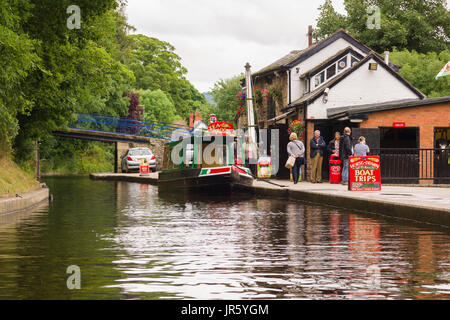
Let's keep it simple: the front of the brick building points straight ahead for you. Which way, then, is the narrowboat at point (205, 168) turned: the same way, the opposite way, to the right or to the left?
to the left

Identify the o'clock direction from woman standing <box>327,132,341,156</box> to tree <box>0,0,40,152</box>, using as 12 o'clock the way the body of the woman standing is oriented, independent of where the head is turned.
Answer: The tree is roughly at 1 o'clock from the woman standing.

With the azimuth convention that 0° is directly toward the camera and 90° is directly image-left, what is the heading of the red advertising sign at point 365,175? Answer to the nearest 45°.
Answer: approximately 0°

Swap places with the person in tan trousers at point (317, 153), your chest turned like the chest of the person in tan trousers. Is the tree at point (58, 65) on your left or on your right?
on your right

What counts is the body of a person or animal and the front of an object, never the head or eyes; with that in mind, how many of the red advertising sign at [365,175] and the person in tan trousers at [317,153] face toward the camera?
2

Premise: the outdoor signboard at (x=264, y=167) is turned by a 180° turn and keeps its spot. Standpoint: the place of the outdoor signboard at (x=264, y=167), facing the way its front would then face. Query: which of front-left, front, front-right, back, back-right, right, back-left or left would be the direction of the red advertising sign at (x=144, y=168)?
front-left

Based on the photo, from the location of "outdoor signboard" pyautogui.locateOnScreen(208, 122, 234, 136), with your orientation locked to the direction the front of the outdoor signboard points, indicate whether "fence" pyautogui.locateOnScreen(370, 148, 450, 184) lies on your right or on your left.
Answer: on your left
